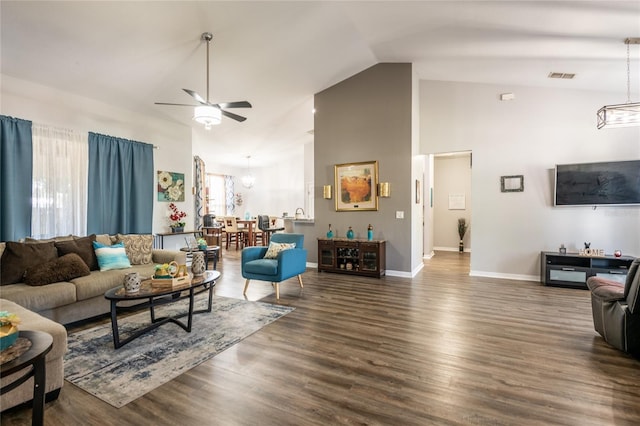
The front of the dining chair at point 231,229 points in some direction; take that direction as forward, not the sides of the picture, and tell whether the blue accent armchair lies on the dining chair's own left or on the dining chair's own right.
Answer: on the dining chair's own right

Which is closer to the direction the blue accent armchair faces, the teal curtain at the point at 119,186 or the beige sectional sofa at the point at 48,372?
the beige sectional sofa

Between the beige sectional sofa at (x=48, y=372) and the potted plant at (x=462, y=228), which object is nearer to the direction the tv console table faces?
the beige sectional sofa

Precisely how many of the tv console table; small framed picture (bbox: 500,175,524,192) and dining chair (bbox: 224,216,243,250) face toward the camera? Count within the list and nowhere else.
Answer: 2

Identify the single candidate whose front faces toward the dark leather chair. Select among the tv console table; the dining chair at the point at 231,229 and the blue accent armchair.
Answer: the tv console table

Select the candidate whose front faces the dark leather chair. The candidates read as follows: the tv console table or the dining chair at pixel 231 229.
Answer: the tv console table

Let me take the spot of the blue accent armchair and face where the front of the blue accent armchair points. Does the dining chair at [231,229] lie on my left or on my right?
on my right

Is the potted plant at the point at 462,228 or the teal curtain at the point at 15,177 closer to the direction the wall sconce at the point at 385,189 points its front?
the teal curtain

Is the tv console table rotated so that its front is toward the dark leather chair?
yes

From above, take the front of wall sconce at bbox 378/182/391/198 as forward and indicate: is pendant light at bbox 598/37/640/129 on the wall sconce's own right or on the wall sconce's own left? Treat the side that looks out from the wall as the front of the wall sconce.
on the wall sconce's own left

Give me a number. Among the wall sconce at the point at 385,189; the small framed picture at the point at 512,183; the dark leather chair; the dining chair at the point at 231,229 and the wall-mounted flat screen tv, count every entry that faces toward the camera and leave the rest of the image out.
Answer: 3

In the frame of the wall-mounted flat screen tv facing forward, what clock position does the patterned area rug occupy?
The patterned area rug is roughly at 1 o'clock from the wall-mounted flat screen tv.
